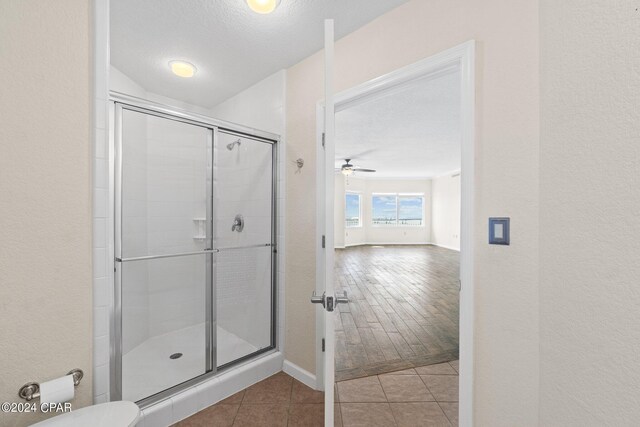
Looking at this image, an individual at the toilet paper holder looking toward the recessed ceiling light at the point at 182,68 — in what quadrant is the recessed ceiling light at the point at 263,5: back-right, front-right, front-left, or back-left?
front-right

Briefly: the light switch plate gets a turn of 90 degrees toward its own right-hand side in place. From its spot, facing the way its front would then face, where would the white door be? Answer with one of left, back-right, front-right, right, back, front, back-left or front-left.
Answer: front-left

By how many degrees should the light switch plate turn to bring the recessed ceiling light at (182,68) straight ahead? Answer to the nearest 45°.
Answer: approximately 90° to its right

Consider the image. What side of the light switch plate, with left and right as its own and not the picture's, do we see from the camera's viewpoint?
front

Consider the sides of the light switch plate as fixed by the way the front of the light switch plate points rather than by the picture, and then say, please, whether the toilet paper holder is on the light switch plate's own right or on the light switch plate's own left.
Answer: on the light switch plate's own right
